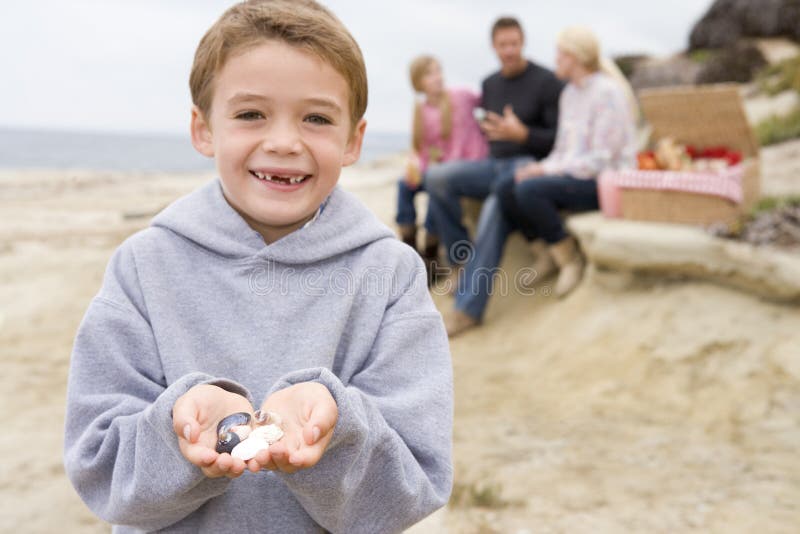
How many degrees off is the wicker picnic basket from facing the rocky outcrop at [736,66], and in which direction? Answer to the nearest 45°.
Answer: approximately 180°

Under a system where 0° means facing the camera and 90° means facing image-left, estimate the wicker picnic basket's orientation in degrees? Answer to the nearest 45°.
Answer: approximately 0°

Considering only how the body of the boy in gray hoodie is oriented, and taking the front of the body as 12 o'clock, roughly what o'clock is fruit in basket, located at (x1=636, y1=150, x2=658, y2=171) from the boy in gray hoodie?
The fruit in basket is roughly at 7 o'clock from the boy in gray hoodie.

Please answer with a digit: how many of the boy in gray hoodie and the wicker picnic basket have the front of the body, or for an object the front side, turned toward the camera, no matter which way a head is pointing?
2

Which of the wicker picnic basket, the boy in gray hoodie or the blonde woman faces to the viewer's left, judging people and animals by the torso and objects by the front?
the blonde woman

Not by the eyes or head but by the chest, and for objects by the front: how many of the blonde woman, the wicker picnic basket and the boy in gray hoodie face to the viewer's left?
1

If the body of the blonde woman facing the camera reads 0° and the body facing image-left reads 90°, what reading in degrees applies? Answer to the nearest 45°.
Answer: approximately 90°

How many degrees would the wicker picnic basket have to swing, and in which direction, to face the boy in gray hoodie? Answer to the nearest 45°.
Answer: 0° — it already faces them

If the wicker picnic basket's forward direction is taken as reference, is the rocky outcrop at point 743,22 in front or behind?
behind

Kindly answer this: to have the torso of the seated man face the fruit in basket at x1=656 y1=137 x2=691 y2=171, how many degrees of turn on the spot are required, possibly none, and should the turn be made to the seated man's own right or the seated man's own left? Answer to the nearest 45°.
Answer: approximately 90° to the seated man's own left

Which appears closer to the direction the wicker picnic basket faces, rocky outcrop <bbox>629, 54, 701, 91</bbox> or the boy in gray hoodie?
the boy in gray hoodie

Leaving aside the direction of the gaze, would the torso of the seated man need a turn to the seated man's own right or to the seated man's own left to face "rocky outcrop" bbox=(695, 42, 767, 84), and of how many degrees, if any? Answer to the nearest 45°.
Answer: approximately 180°
